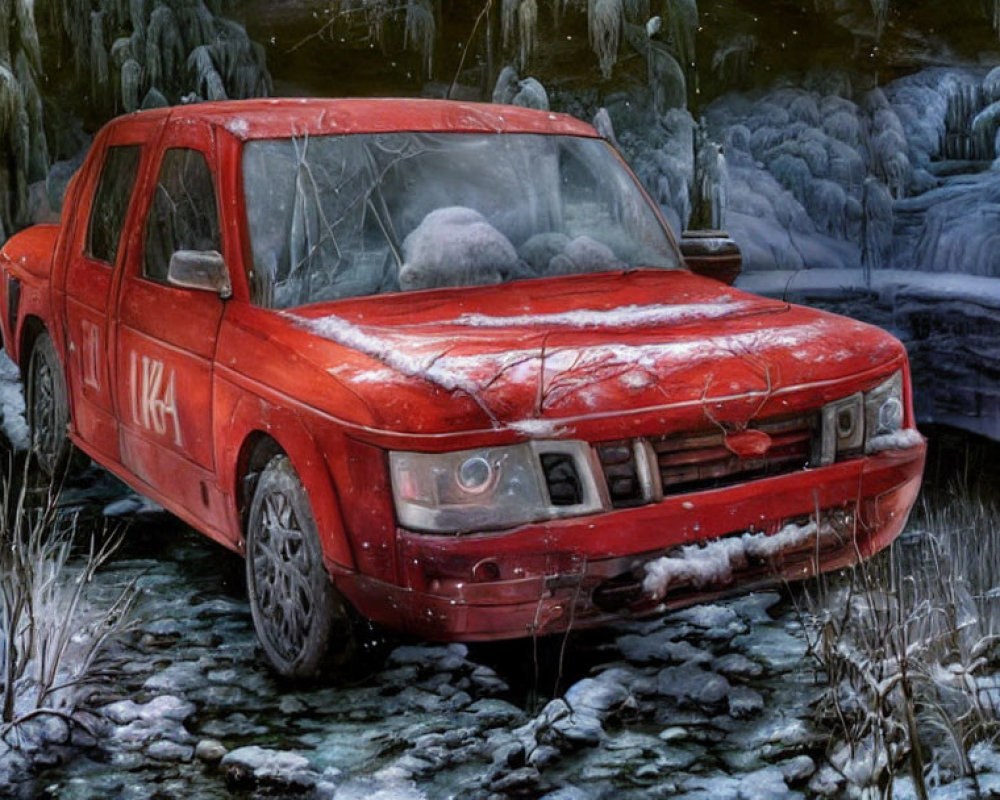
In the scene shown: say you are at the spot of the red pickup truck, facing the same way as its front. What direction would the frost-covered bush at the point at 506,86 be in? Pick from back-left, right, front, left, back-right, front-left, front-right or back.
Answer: back-left

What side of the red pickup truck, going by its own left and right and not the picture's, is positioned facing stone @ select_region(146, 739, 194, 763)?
right

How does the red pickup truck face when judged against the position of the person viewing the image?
facing the viewer and to the right of the viewer

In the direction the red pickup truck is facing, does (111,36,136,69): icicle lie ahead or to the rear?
to the rear

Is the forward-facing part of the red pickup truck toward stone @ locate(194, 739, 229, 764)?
no

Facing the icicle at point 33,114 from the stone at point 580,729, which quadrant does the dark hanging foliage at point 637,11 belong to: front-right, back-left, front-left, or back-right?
front-right

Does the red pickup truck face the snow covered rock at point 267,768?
no

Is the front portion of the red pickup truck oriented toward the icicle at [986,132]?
no

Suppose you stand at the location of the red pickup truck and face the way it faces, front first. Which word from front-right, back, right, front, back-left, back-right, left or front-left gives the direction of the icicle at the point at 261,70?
back-left

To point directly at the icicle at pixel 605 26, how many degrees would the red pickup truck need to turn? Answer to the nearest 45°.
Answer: approximately 135° to its left

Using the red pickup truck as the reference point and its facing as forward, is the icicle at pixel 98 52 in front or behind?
behind

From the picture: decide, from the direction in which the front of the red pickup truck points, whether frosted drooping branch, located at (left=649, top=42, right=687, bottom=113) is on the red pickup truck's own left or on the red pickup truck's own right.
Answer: on the red pickup truck's own left

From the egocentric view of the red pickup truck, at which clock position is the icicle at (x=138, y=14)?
The icicle is roughly at 7 o'clock from the red pickup truck.

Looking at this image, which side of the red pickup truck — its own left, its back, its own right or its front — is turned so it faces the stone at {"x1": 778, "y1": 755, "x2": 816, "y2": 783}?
front

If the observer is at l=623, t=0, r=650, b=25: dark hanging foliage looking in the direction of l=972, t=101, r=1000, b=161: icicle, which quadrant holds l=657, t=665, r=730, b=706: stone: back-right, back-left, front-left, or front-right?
front-right

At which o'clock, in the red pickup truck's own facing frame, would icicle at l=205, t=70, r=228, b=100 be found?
The icicle is roughly at 7 o'clock from the red pickup truck.

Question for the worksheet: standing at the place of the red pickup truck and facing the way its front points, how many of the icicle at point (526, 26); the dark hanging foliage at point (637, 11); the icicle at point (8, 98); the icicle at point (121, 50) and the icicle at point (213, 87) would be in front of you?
0

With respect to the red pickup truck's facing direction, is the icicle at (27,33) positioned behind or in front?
behind
